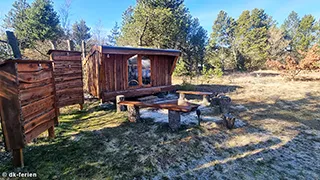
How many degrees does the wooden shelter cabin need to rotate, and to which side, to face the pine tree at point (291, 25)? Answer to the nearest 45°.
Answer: approximately 90° to its left

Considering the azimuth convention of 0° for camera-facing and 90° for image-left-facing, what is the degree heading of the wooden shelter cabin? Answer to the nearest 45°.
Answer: approximately 315°

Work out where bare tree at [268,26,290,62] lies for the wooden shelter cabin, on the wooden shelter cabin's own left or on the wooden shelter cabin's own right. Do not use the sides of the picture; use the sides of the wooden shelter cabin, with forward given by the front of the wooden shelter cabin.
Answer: on the wooden shelter cabin's own left

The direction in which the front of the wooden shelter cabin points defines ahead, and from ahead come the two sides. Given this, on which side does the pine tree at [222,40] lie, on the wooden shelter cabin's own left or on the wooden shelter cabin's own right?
on the wooden shelter cabin's own left

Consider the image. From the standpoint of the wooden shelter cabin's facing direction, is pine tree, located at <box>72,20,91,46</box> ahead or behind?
behind

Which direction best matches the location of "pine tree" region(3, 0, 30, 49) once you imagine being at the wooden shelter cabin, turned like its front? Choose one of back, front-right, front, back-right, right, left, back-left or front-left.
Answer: back

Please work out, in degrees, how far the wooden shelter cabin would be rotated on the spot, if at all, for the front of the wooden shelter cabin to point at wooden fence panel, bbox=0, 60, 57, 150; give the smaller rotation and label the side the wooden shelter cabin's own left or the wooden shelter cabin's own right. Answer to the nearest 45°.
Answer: approximately 45° to the wooden shelter cabin's own right

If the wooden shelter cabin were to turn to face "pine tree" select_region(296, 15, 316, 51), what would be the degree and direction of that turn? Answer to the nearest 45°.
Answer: approximately 90° to its left

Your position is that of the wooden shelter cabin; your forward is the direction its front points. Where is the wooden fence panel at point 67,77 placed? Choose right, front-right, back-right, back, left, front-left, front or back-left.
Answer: right

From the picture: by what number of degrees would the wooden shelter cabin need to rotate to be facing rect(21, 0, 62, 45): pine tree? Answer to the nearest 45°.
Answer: approximately 180°

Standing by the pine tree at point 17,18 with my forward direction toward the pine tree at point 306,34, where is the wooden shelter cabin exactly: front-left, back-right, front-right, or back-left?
front-right

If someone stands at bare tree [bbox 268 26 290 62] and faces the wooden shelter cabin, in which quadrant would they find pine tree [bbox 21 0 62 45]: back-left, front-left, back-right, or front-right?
front-right
